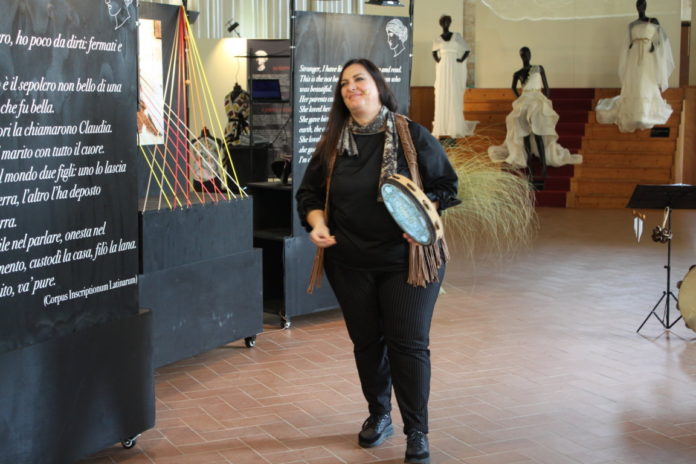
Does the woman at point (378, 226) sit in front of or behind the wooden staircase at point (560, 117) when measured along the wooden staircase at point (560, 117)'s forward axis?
in front

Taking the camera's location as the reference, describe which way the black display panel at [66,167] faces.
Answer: facing the viewer and to the right of the viewer

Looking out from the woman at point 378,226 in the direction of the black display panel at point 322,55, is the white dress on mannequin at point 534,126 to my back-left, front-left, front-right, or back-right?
front-right

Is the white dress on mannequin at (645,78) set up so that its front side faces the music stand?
yes

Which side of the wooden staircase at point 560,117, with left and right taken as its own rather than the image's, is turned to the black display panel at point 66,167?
front

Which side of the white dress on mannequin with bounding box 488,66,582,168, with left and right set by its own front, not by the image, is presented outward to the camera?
front

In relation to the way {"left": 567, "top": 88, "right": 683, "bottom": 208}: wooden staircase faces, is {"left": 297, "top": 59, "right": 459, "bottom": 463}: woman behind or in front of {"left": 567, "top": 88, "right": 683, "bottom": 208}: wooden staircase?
in front

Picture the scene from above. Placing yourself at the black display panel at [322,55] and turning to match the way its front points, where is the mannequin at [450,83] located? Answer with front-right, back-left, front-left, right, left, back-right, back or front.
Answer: back

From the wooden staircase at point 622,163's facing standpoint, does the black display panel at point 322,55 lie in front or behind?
in front

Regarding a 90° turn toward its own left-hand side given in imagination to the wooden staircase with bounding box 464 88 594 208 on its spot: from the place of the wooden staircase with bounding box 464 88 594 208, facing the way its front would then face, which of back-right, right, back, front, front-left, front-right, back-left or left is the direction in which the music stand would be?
right

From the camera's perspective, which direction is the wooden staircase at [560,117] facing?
toward the camera

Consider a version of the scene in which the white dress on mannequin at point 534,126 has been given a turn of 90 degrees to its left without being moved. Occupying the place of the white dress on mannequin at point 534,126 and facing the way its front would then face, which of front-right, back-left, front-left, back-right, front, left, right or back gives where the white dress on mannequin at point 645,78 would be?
front
